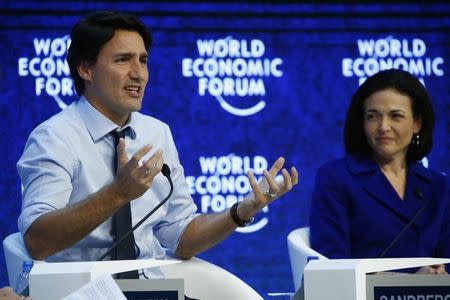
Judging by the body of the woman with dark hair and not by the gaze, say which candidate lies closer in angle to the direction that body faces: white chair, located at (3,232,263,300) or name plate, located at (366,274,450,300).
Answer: the name plate

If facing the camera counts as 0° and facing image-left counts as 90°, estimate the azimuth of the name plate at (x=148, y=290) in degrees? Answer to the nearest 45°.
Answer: approximately 0°

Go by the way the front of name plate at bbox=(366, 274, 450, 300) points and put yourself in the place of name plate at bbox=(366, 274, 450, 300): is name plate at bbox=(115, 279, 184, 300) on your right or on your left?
on your right

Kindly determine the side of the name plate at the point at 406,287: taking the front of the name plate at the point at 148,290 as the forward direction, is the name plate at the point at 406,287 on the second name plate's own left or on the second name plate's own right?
on the second name plate's own left

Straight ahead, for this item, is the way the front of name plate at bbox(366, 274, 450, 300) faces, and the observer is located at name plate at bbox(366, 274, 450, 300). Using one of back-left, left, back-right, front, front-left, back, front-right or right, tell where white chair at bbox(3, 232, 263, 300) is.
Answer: back-right

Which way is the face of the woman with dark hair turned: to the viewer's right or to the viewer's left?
to the viewer's left

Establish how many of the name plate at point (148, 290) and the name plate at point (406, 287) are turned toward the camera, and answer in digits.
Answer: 2

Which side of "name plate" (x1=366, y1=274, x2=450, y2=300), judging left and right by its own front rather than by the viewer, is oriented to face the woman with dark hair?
back
